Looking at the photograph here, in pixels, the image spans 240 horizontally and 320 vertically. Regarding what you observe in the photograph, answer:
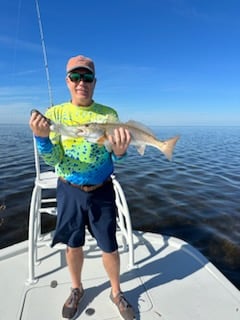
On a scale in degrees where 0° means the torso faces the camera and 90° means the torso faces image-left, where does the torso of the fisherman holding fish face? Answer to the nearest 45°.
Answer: approximately 0°
